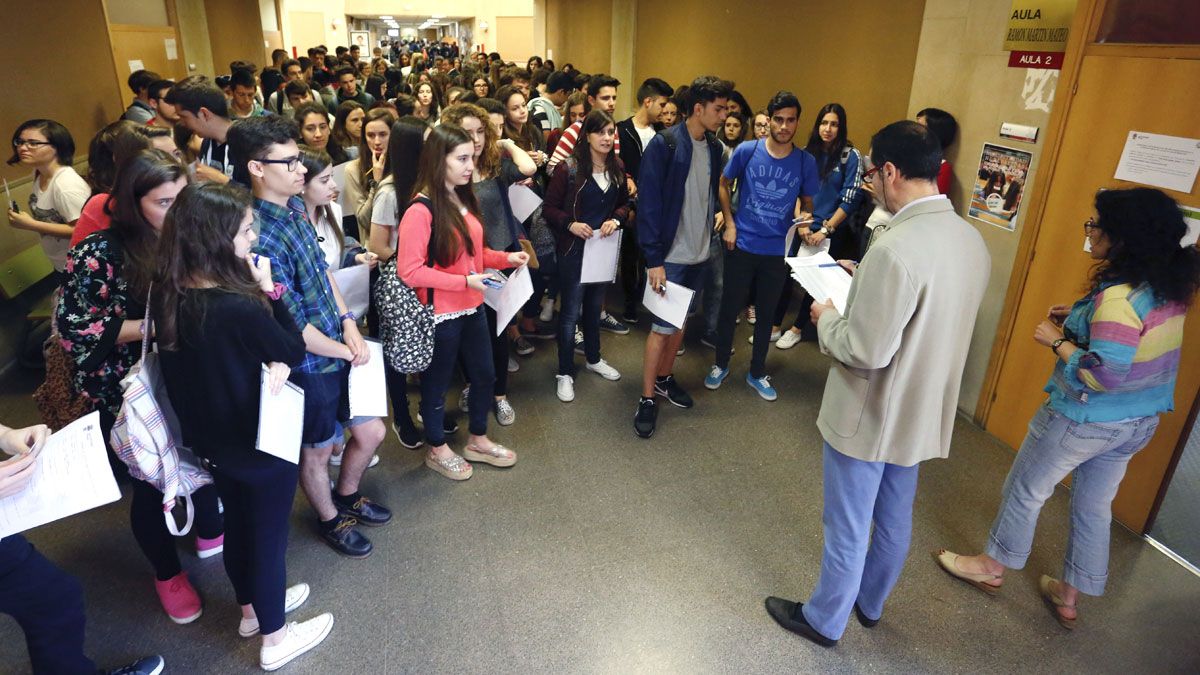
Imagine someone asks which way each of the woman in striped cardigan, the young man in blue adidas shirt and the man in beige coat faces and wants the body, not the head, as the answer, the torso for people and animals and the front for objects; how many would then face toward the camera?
1

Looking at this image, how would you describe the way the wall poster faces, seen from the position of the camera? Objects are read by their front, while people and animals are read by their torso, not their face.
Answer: facing the viewer and to the left of the viewer

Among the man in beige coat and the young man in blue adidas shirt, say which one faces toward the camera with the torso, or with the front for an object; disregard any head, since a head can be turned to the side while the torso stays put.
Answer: the young man in blue adidas shirt

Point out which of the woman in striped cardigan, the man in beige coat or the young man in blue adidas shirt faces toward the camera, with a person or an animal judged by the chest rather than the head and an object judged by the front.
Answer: the young man in blue adidas shirt

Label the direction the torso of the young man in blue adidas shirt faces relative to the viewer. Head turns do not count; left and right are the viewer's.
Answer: facing the viewer

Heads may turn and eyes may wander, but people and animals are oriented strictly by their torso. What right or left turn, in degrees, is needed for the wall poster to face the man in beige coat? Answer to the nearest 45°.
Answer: approximately 45° to its left

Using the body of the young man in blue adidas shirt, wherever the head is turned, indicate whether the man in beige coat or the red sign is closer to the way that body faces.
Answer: the man in beige coat

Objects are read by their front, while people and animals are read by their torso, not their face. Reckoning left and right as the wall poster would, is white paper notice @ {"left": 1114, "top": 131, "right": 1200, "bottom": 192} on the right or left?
on its left

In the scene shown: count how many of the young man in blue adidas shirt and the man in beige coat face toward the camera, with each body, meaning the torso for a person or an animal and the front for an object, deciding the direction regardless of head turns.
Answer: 1

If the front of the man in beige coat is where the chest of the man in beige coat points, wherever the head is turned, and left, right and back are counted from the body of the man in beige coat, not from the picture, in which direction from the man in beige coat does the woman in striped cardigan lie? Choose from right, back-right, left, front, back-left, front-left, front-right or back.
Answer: right

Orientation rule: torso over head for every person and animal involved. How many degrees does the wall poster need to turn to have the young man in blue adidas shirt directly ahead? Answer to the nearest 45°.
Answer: approximately 45° to its right

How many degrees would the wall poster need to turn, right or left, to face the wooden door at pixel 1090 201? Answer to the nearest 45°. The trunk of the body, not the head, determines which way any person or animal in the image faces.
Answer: approximately 90° to its left

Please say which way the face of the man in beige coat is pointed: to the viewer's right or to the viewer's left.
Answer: to the viewer's left

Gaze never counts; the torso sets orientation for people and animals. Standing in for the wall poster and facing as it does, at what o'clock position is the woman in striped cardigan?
The woman in striped cardigan is roughly at 10 o'clock from the wall poster.

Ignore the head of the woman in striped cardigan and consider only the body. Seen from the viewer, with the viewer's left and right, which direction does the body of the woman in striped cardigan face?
facing away from the viewer and to the left of the viewer

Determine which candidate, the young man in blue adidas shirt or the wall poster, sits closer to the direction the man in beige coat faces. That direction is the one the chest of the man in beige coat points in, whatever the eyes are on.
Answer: the young man in blue adidas shirt

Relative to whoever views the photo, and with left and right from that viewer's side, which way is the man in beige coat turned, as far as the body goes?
facing away from the viewer and to the left of the viewer
